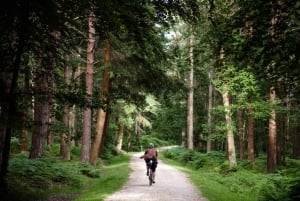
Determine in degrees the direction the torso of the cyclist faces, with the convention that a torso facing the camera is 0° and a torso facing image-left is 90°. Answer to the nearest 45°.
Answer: approximately 180°
